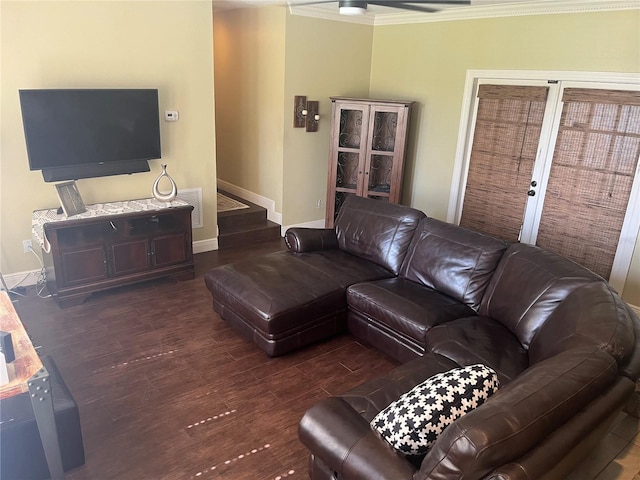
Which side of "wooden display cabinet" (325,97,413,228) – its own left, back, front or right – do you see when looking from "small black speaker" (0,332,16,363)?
front

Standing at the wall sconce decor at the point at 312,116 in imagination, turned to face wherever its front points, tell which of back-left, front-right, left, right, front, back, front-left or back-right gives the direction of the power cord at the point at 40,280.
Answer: right

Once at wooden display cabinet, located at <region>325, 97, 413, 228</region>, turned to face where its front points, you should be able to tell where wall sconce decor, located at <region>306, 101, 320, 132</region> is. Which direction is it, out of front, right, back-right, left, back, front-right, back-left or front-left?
right

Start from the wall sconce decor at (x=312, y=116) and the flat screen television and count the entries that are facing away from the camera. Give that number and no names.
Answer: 0

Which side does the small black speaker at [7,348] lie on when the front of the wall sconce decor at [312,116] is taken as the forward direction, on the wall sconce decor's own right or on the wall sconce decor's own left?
on the wall sconce decor's own right

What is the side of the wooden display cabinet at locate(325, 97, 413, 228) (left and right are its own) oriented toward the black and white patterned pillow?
front

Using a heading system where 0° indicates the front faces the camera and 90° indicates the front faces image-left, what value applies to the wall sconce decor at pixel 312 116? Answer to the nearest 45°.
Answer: approximately 315°

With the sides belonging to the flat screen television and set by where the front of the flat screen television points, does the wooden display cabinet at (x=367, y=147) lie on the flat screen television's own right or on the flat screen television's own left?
on the flat screen television's own left

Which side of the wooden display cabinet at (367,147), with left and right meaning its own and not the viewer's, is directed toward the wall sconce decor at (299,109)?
right

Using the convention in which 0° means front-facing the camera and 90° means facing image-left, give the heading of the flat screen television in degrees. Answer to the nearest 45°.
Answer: approximately 315°

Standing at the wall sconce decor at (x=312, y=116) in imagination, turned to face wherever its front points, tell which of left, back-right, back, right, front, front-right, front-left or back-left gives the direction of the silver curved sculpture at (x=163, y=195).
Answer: right

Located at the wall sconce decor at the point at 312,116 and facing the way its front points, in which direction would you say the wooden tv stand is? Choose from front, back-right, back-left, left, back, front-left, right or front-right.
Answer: right

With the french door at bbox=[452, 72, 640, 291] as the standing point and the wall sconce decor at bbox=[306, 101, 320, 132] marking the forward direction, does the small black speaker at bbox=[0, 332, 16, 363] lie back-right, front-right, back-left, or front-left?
front-left

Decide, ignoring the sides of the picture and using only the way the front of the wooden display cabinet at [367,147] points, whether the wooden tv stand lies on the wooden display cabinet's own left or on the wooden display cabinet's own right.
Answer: on the wooden display cabinet's own right

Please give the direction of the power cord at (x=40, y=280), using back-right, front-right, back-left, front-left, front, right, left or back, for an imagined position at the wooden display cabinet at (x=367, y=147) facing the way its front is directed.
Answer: front-right

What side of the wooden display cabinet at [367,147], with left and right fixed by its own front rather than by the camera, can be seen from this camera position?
front

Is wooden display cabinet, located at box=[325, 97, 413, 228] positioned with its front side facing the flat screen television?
no
